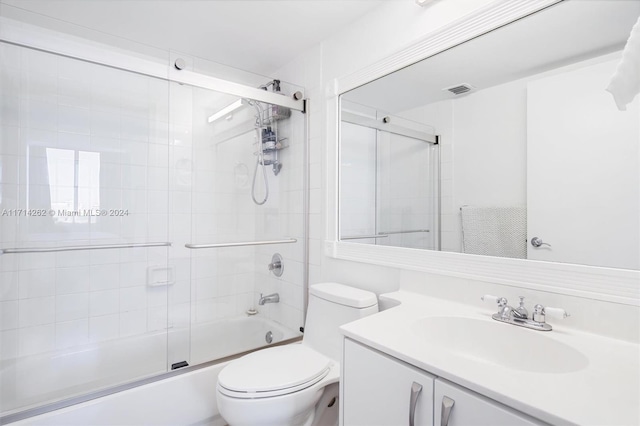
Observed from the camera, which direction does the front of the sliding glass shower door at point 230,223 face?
facing the viewer and to the right of the viewer

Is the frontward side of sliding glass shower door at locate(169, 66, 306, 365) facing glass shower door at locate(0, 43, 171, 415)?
no

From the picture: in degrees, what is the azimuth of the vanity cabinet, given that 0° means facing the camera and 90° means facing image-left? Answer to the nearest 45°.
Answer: approximately 45°

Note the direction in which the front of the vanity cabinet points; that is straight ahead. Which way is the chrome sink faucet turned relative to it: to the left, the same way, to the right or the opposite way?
the same way

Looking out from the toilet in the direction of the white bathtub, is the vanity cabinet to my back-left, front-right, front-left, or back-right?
back-left

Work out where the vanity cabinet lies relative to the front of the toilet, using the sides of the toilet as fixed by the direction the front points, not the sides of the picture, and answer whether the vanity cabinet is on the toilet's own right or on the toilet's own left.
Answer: on the toilet's own left

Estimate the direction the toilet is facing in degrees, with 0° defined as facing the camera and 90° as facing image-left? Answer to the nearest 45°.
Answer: approximately 45°

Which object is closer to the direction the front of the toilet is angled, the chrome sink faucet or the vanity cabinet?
the vanity cabinet

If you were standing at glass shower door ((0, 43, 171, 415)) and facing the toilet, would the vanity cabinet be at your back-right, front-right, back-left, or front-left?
front-right

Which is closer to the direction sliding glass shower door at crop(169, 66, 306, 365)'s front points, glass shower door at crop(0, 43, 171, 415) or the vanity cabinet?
the vanity cabinet

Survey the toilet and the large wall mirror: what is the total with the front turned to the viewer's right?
0

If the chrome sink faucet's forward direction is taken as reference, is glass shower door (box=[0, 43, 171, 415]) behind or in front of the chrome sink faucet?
in front

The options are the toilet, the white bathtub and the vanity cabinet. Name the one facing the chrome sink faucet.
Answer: the white bathtub

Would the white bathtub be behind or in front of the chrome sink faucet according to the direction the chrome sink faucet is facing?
in front

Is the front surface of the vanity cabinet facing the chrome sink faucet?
no
